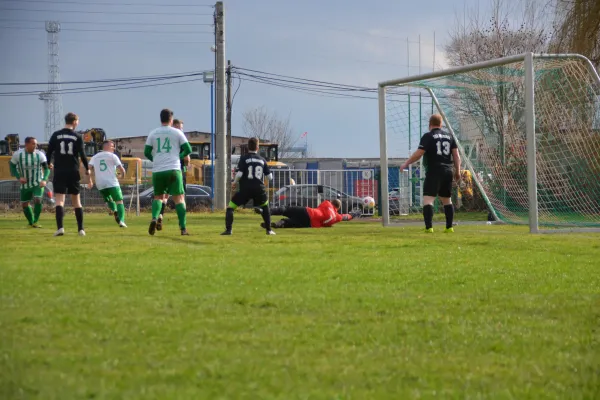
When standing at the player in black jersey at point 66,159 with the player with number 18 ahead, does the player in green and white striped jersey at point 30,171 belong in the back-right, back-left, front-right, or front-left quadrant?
back-left

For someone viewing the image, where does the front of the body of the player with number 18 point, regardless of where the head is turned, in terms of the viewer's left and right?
facing away from the viewer

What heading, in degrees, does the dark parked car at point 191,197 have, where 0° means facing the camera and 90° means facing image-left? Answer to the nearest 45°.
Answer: approximately 90°

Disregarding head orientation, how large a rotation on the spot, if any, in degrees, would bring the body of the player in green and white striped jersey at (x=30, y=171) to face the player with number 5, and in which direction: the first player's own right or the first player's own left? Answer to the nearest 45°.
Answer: approximately 45° to the first player's own left

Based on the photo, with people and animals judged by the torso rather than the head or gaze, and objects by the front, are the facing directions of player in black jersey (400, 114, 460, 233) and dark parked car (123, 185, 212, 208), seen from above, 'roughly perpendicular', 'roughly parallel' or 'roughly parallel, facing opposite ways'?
roughly perpendicular

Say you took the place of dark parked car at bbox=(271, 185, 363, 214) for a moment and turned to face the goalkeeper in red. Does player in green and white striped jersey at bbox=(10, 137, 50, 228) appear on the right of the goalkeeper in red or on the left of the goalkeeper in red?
right

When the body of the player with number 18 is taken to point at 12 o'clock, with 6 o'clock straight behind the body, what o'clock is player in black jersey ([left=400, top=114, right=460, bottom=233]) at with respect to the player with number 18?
The player in black jersey is roughly at 3 o'clock from the player with number 18.

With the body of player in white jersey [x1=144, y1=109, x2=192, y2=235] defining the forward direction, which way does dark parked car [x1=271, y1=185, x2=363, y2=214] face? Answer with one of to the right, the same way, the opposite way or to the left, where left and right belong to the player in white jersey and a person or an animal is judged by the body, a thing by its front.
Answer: to the right

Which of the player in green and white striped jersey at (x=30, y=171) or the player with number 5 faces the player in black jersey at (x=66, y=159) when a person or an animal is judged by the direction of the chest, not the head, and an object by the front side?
the player in green and white striped jersey

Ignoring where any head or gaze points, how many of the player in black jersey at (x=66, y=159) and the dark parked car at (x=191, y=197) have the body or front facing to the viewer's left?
1

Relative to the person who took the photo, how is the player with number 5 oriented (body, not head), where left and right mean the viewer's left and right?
facing away from the viewer and to the right of the viewer

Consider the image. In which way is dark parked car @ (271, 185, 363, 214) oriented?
to the viewer's right
